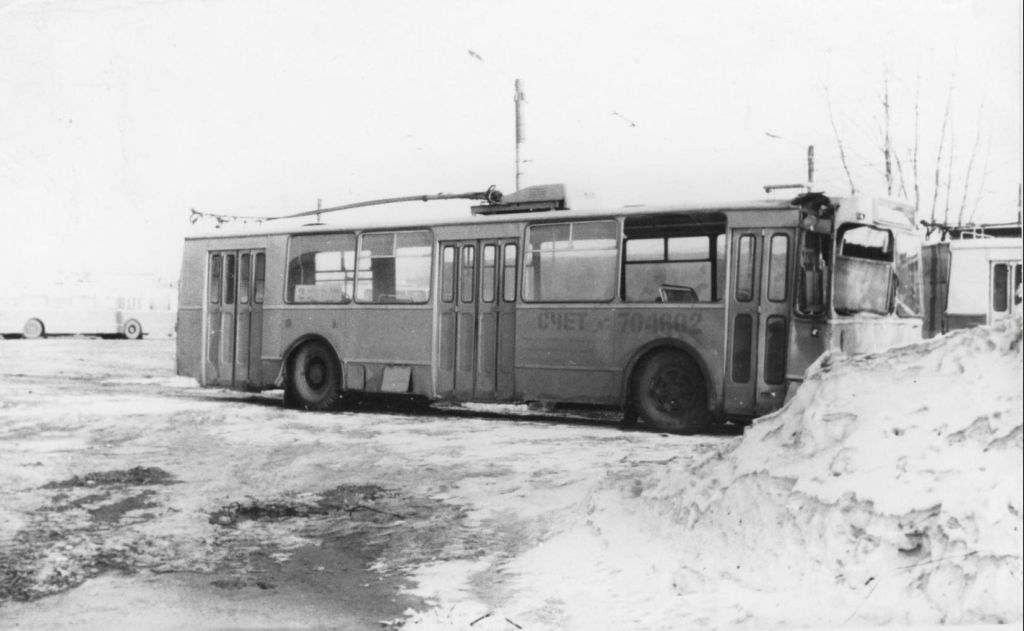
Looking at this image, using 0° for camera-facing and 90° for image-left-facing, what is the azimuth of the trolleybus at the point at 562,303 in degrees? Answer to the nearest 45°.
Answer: approximately 315°

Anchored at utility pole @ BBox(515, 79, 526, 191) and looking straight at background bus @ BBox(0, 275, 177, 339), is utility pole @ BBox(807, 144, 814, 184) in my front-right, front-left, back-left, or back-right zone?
back-right

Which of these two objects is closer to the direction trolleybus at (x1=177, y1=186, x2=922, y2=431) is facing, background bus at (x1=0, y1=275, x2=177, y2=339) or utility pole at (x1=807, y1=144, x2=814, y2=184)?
the utility pole
